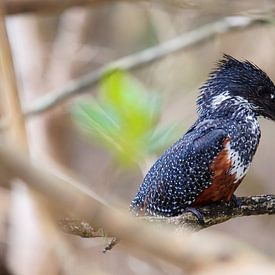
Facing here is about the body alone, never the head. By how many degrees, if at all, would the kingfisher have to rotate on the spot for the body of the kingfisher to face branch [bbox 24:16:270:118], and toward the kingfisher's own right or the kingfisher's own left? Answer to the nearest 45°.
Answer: approximately 90° to the kingfisher's own left

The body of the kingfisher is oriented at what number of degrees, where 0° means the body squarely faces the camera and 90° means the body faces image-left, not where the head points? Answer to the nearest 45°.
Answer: approximately 270°

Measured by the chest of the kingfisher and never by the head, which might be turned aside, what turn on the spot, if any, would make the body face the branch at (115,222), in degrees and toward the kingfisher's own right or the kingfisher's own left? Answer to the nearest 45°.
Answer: approximately 90° to the kingfisher's own right
